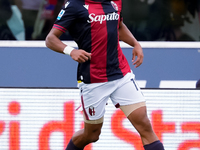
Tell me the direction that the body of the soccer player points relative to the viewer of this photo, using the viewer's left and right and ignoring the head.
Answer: facing the viewer and to the right of the viewer

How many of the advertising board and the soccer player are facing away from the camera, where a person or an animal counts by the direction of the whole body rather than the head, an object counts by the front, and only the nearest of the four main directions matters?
0

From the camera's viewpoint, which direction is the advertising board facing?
toward the camera
